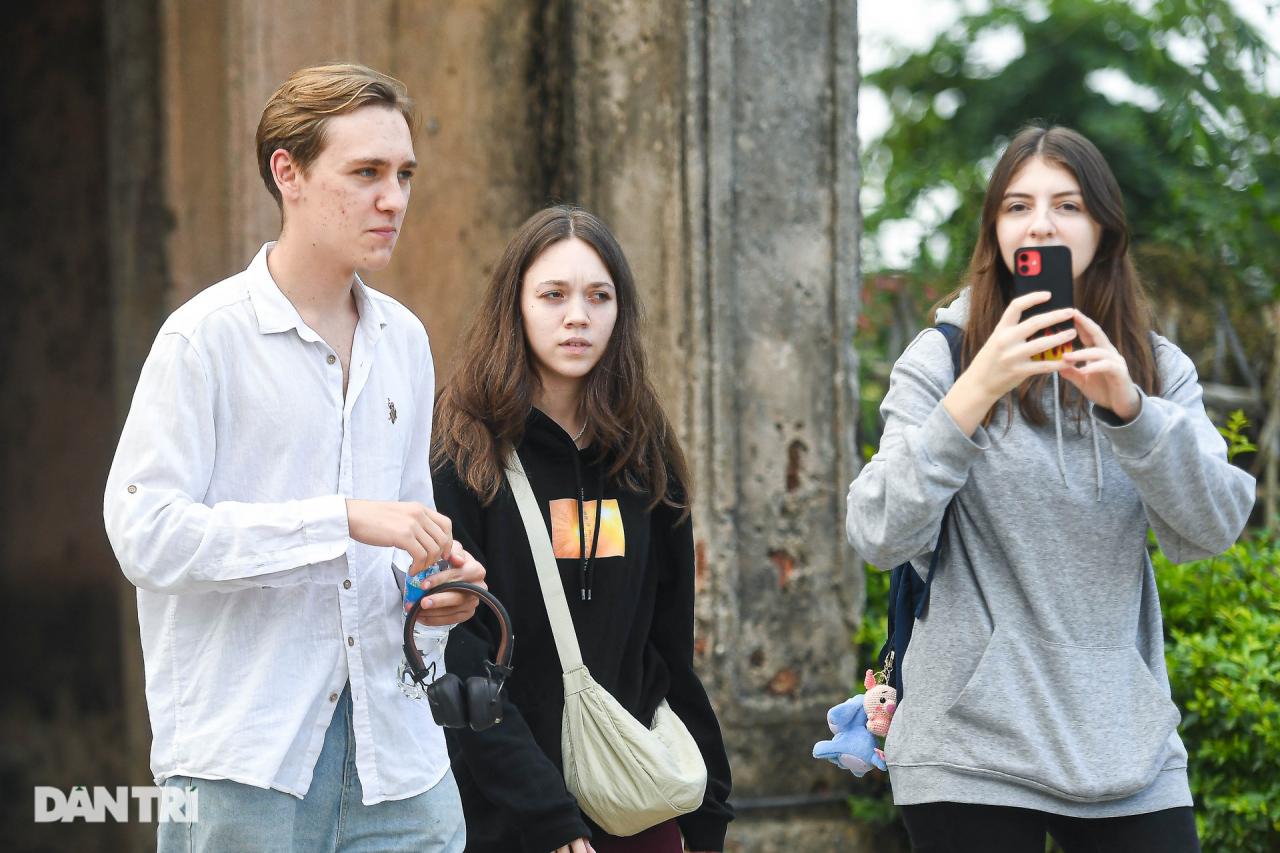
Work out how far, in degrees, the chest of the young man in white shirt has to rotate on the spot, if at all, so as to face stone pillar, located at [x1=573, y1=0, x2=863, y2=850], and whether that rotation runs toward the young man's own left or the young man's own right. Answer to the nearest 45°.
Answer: approximately 90° to the young man's own left

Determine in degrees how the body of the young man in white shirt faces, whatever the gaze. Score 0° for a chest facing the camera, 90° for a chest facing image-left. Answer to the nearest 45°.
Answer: approximately 315°

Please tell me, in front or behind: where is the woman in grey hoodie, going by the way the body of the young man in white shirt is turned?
in front

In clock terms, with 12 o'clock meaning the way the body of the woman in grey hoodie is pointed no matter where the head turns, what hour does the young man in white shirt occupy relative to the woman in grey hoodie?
The young man in white shirt is roughly at 2 o'clock from the woman in grey hoodie.

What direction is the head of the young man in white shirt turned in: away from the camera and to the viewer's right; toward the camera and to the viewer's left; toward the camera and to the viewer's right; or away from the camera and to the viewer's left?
toward the camera and to the viewer's right

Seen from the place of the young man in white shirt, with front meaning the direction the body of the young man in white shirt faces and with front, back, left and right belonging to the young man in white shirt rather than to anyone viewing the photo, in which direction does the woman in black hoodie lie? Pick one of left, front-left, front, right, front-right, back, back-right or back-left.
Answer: left

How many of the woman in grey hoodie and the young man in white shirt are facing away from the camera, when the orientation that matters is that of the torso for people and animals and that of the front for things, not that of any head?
0

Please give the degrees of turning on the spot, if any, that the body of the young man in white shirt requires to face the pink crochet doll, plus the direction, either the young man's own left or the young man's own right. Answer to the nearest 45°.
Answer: approximately 45° to the young man's own left

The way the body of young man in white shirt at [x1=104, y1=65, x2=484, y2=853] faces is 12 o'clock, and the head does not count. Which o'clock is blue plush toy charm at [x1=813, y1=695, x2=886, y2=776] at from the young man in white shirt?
The blue plush toy charm is roughly at 10 o'clock from the young man in white shirt.

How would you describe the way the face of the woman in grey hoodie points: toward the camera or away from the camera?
toward the camera

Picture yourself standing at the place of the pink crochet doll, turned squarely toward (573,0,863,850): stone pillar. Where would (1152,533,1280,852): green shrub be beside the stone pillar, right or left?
right

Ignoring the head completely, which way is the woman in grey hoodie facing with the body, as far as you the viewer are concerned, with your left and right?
facing the viewer

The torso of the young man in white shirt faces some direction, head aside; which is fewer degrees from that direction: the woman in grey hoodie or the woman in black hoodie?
the woman in grey hoodie
